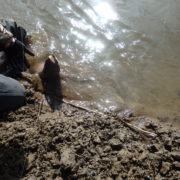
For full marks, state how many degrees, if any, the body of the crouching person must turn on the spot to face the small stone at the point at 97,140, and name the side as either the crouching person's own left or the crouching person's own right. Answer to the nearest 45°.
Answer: approximately 45° to the crouching person's own right

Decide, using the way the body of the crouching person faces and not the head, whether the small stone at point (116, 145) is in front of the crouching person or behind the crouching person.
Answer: in front

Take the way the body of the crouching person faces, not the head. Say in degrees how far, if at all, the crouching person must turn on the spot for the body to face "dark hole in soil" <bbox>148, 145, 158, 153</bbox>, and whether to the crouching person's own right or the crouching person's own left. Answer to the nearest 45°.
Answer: approximately 45° to the crouching person's own right

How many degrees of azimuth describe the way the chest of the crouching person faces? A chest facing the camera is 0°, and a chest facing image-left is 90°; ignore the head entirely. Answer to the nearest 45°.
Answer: approximately 270°

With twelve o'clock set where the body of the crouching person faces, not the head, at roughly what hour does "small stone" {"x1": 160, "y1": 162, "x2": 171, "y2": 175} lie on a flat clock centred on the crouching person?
The small stone is roughly at 1 o'clock from the crouching person.

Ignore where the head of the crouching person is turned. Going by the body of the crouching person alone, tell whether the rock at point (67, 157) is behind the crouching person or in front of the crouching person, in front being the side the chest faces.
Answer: in front

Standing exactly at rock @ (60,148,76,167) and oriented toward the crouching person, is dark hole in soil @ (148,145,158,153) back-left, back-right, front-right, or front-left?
back-right

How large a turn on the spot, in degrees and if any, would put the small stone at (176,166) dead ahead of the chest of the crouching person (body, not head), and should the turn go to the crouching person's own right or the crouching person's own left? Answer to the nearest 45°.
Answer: approximately 45° to the crouching person's own right
